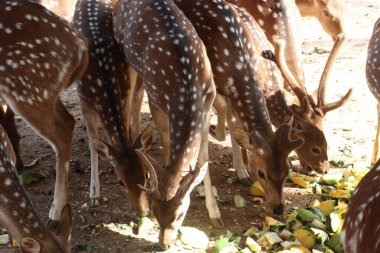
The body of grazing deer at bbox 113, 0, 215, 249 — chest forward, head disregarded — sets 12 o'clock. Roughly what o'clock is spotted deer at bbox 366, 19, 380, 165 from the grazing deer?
The spotted deer is roughly at 8 o'clock from the grazing deer.

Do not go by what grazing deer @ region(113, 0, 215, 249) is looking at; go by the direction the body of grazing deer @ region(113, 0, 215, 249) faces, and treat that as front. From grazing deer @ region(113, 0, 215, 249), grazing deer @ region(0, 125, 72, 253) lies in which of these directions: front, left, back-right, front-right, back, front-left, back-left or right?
front-right

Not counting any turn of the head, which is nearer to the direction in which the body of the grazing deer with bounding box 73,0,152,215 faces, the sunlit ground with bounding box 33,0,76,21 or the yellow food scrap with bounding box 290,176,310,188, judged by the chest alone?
the yellow food scrap

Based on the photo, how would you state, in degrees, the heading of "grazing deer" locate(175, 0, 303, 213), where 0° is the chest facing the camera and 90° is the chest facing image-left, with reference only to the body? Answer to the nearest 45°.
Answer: approximately 315°

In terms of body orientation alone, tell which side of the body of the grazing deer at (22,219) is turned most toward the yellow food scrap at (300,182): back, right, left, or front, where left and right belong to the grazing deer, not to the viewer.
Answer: left

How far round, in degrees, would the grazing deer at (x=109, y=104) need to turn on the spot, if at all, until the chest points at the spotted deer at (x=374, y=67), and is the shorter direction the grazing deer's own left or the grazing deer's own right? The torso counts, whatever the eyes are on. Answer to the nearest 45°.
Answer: approximately 45° to the grazing deer's own left

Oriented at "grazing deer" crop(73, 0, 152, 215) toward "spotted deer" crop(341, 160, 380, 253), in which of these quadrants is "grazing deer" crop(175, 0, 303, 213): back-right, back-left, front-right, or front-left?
front-left

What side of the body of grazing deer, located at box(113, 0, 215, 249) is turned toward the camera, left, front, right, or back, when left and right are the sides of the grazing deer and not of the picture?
front

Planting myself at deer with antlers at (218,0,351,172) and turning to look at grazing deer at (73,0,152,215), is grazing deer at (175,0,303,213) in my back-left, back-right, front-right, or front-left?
front-left

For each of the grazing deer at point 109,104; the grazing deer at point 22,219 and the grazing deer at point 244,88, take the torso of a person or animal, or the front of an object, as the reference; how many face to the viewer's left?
0
